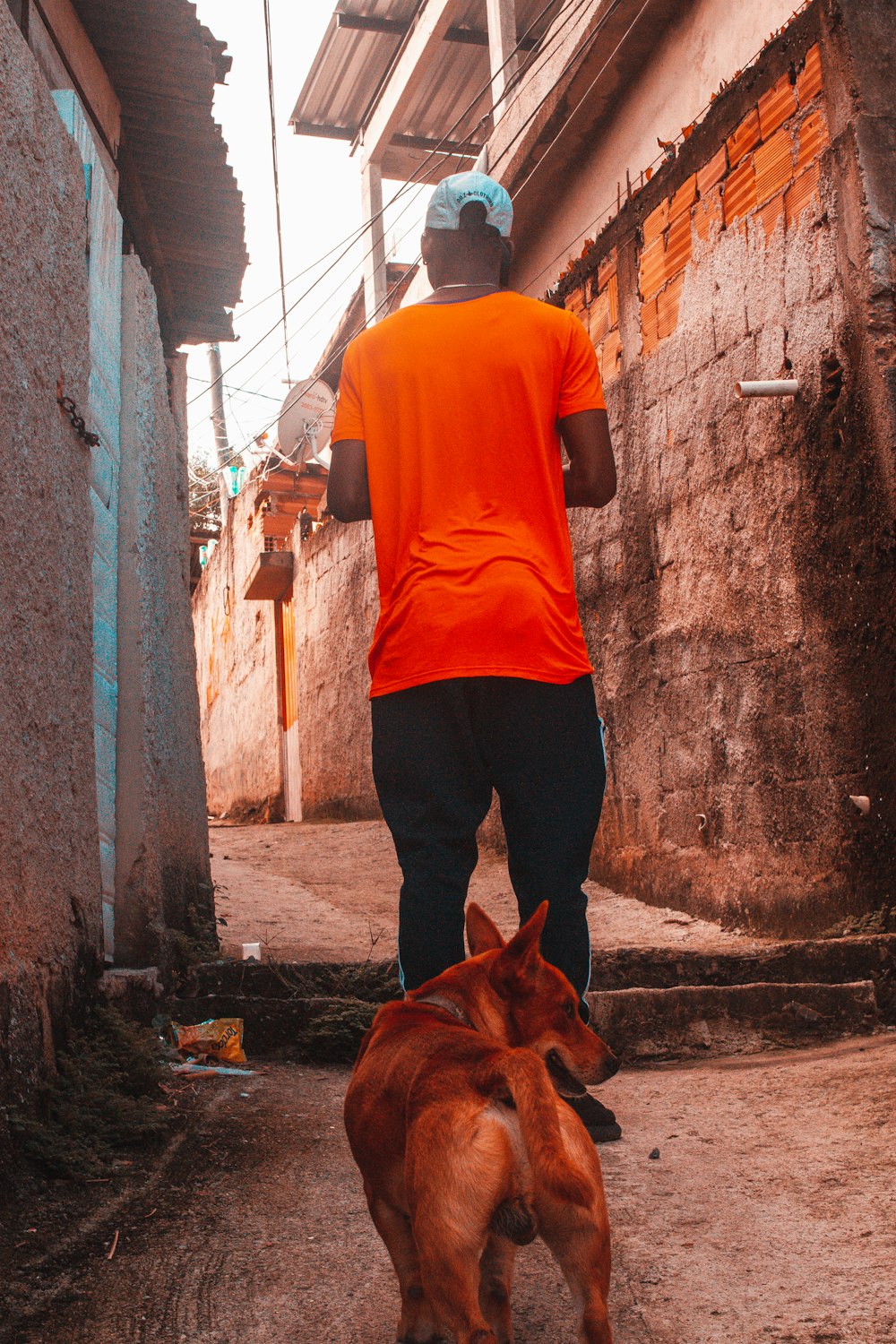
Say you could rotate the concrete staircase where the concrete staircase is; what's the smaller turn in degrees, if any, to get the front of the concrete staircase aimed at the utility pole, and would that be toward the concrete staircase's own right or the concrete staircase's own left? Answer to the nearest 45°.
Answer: approximately 180°

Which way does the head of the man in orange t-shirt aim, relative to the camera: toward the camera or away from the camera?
away from the camera

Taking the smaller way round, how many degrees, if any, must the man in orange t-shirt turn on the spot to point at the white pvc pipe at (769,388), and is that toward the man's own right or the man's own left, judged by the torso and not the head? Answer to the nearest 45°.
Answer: approximately 45° to the man's own right

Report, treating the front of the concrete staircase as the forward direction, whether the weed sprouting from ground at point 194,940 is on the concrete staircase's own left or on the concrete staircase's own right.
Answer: on the concrete staircase's own right

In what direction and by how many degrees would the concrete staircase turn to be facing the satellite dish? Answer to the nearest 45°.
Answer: approximately 180°

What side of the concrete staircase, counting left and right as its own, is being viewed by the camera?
front

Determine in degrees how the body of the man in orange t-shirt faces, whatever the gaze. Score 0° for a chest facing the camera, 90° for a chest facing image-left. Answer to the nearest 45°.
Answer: approximately 180°
